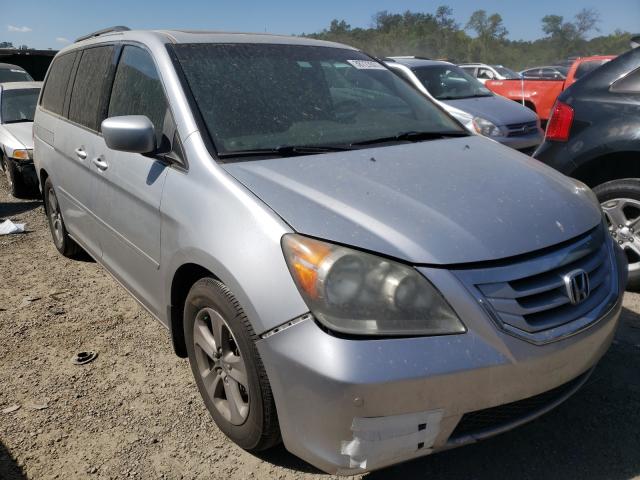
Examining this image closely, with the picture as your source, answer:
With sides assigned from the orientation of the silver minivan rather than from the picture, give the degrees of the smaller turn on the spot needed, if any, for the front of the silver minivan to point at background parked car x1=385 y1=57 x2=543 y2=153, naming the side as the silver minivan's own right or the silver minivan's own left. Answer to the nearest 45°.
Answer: approximately 135° to the silver minivan's own left

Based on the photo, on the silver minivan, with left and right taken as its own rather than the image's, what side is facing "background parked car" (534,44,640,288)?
left

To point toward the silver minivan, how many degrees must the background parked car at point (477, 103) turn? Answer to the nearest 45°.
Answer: approximately 45° to its right

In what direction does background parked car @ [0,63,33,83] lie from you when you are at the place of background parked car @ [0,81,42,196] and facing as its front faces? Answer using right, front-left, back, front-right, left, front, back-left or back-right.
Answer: back-left

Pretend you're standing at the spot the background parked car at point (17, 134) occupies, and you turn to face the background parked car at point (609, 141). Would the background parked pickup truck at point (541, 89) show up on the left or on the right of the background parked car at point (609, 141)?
left

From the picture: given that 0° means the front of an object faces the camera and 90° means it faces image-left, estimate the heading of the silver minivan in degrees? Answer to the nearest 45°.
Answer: approximately 315°

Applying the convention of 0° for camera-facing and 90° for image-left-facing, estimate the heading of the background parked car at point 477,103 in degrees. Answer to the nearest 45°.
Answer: approximately 315°

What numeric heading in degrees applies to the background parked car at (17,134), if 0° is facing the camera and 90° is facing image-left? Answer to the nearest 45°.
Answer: approximately 315°

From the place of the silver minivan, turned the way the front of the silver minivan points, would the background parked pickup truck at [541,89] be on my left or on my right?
on my left
